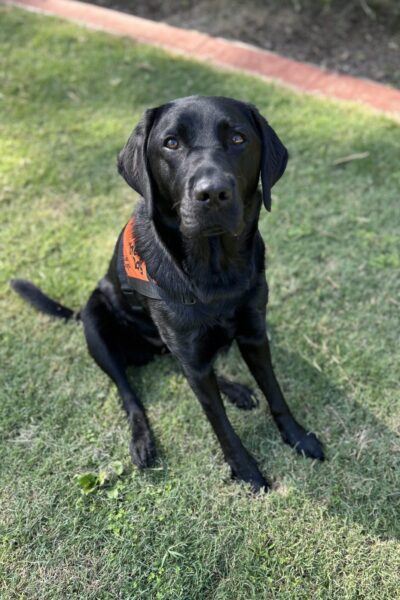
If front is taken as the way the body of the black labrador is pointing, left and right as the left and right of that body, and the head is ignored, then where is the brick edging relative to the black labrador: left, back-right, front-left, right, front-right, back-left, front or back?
back-left

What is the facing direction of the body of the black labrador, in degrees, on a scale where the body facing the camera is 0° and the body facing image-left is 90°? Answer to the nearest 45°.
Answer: approximately 315°
